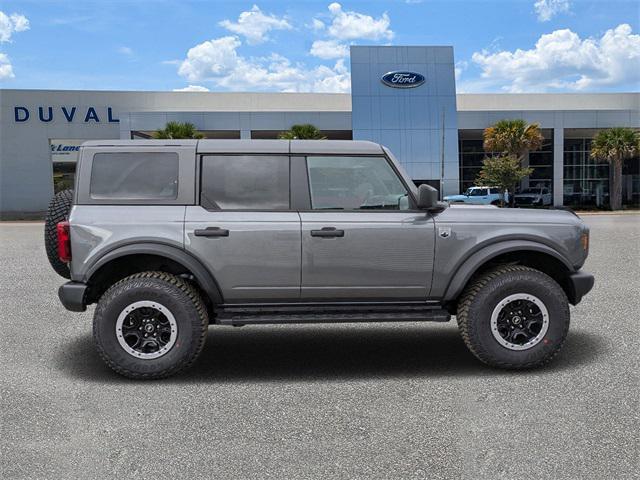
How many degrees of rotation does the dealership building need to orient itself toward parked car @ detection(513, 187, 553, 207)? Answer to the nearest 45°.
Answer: approximately 90° to its left

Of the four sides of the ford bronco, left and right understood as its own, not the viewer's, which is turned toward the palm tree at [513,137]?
left

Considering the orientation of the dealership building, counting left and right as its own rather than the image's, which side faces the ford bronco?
front

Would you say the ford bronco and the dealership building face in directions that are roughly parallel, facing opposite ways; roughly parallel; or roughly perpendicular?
roughly perpendicular

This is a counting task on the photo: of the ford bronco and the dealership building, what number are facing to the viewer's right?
1

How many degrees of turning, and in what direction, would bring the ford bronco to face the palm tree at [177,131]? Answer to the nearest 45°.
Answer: approximately 90° to its left

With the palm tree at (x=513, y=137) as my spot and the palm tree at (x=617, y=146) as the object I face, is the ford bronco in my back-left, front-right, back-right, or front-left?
back-right

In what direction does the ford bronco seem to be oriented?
to the viewer's right

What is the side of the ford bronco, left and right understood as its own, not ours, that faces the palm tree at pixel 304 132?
left
